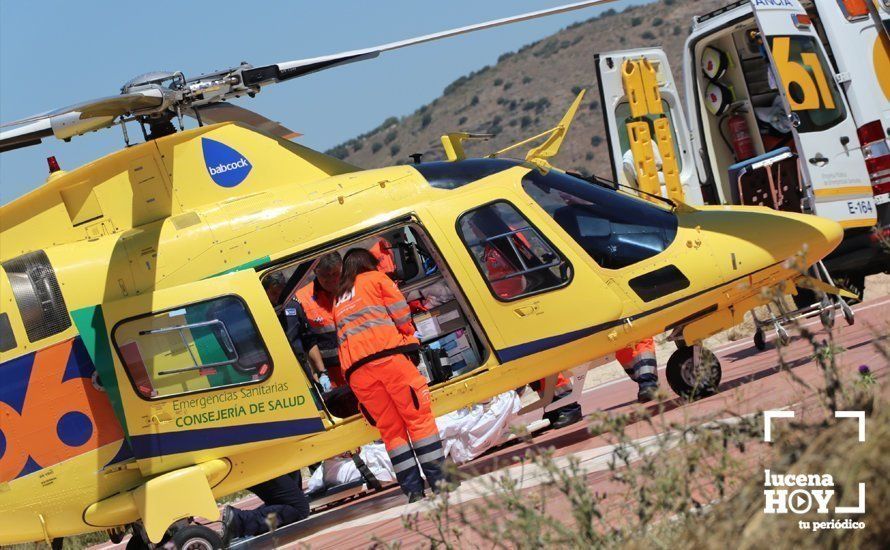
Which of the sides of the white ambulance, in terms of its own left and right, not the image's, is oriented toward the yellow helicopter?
back

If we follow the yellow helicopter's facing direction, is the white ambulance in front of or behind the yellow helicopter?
in front

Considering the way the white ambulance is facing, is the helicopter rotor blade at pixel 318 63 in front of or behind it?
behind

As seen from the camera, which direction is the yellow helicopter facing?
to the viewer's right

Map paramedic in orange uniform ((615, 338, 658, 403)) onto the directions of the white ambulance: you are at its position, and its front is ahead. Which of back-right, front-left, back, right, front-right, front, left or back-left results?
back

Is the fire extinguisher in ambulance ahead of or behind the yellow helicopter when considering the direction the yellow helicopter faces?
ahead

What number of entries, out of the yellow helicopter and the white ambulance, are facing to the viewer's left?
0

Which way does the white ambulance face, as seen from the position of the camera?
facing away from the viewer and to the right of the viewer
